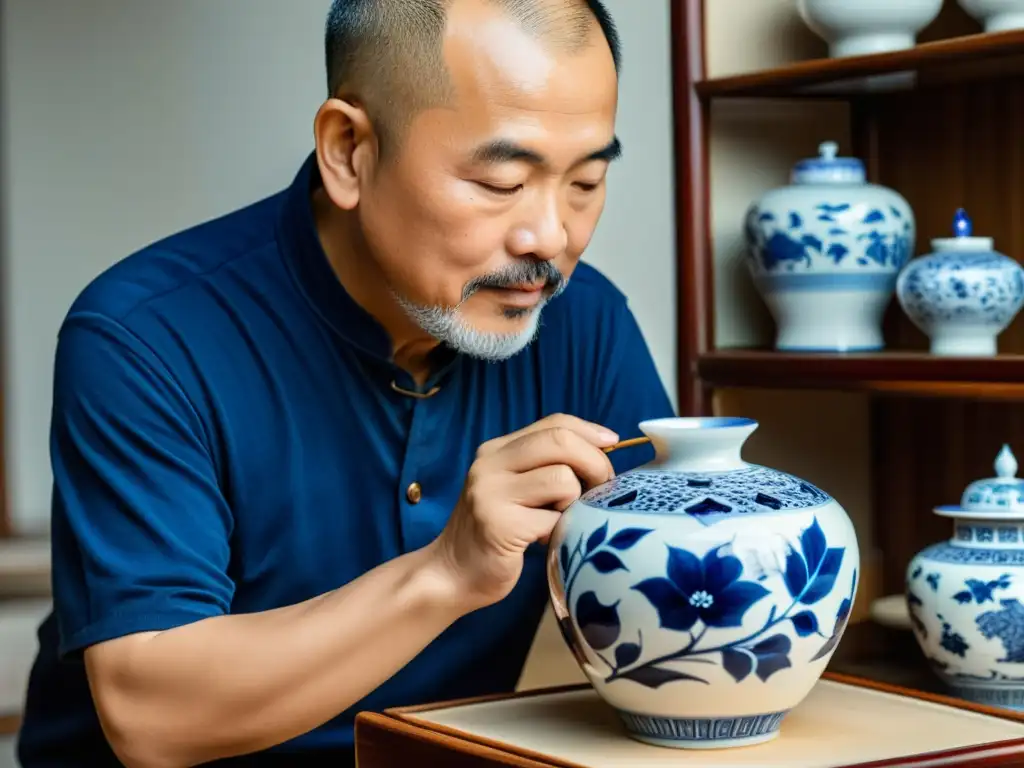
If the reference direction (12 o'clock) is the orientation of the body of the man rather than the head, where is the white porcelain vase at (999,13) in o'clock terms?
The white porcelain vase is roughly at 10 o'clock from the man.

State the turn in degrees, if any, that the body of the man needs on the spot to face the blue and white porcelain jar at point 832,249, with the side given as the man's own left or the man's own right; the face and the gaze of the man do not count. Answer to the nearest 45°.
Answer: approximately 90° to the man's own left

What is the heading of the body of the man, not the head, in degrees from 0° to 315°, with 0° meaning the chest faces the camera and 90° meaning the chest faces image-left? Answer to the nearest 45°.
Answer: approximately 315°

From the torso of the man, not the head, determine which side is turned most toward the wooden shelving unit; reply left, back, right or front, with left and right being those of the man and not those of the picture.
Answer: left

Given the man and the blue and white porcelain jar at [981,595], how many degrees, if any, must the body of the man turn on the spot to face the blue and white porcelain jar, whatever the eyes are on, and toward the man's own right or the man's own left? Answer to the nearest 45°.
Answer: approximately 45° to the man's own left

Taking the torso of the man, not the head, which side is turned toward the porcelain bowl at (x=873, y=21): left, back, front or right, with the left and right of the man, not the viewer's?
left
